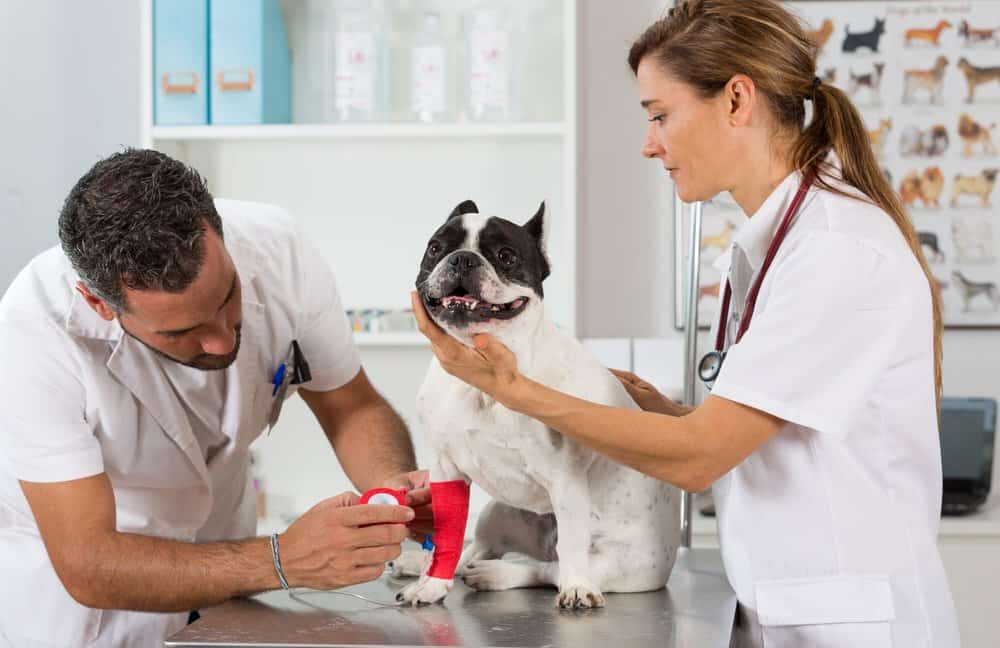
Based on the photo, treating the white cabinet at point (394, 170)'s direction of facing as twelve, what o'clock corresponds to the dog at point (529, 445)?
The dog is roughly at 12 o'clock from the white cabinet.

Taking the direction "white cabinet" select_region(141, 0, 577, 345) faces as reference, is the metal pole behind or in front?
in front

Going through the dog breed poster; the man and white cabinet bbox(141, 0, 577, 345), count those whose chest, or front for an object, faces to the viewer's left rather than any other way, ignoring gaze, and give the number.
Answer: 0

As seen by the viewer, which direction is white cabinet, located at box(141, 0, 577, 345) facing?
toward the camera

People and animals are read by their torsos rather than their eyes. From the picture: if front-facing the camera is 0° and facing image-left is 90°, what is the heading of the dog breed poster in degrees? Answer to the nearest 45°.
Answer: approximately 0°

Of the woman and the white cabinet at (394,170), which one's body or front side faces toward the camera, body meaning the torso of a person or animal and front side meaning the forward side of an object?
the white cabinet

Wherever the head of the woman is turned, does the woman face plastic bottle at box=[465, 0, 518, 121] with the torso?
no

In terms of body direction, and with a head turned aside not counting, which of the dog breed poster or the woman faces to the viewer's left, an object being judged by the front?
the woman

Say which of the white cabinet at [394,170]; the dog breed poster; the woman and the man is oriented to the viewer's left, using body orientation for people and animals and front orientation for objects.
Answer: the woman

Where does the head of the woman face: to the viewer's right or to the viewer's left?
to the viewer's left

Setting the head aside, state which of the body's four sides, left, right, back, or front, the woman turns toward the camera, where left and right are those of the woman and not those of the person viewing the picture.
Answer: left

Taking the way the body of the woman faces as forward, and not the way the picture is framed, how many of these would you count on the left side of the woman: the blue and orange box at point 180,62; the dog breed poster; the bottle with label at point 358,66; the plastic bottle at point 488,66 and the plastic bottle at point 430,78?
0

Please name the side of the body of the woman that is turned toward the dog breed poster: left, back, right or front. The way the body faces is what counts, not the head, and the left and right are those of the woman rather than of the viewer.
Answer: right

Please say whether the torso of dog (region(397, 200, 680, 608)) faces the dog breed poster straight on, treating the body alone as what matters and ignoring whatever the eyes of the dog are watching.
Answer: no
